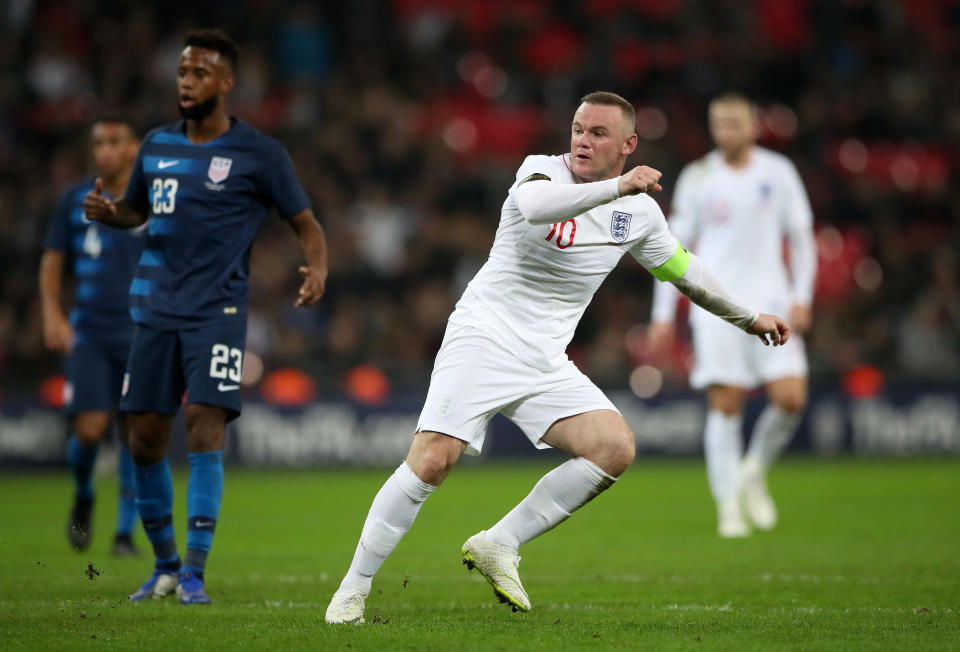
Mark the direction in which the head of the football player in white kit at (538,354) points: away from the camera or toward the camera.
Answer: toward the camera

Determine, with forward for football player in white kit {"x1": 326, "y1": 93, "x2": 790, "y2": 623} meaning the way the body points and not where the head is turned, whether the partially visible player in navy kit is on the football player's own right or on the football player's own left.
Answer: on the football player's own right

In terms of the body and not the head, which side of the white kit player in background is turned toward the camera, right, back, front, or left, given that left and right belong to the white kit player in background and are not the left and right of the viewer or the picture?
front

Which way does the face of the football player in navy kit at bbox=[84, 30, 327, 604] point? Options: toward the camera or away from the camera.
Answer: toward the camera

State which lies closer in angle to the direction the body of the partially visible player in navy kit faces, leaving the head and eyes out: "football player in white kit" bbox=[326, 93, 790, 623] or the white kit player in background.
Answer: the football player in white kit

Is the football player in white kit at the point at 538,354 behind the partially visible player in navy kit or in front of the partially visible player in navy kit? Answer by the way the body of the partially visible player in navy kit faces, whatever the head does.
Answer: in front

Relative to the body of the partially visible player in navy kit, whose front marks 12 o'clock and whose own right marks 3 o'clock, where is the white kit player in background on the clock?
The white kit player in background is roughly at 9 o'clock from the partially visible player in navy kit.

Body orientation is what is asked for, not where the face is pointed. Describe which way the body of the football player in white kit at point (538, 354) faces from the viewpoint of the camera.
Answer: toward the camera

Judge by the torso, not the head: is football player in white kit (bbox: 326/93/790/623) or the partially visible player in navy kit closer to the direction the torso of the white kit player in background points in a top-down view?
the football player in white kit

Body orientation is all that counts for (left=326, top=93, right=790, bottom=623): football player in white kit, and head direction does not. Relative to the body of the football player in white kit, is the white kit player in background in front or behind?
behind

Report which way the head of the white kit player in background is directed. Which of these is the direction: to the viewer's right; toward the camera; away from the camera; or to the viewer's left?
toward the camera

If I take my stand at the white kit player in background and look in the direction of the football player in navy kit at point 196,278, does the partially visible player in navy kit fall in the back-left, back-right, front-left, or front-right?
front-right

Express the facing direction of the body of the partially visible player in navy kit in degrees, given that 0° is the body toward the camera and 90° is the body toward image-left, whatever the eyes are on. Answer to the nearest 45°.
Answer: approximately 0°

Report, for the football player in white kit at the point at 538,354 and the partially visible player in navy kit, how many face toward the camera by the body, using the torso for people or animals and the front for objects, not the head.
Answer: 2

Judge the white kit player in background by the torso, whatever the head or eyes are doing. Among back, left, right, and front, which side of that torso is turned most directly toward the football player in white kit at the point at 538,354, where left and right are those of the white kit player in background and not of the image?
front

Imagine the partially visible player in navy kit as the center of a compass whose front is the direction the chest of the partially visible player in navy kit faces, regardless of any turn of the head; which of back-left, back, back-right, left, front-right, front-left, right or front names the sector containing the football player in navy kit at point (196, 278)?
front
